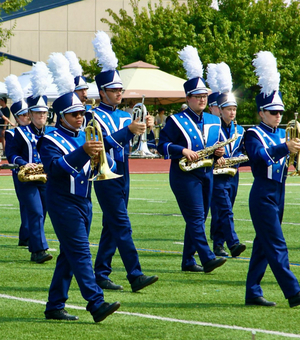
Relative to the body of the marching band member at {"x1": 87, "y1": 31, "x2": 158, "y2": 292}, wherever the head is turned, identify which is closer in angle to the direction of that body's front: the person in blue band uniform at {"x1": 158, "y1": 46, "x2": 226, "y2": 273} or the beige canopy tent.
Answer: the person in blue band uniform

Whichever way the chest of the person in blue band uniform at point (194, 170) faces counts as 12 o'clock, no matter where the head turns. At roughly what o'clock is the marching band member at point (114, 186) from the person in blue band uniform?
The marching band member is roughly at 3 o'clock from the person in blue band uniform.

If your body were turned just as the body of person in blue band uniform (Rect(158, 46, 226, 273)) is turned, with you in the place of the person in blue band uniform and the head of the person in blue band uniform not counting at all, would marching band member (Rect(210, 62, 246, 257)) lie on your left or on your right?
on your left

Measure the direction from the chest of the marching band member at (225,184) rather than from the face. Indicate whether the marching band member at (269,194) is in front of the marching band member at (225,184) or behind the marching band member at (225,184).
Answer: in front
